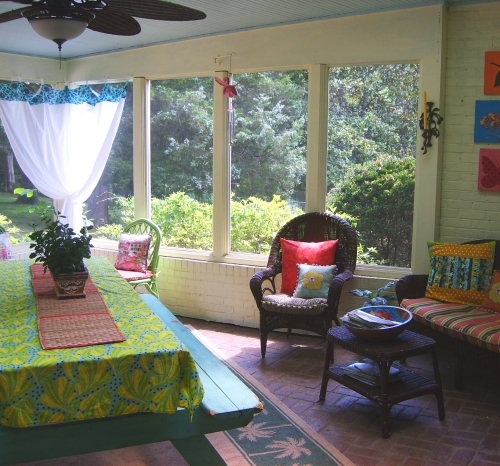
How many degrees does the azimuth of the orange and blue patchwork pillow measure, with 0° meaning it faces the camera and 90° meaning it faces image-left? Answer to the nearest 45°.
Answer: approximately 45°

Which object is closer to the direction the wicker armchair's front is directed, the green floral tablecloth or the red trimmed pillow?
the green floral tablecloth

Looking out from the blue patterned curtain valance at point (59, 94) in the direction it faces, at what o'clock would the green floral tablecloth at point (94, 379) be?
The green floral tablecloth is roughly at 12 o'clock from the blue patterned curtain valance.

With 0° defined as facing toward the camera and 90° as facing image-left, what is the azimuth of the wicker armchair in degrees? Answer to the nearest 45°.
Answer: approximately 45°

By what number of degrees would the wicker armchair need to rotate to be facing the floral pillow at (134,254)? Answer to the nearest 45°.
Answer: approximately 45° to its right

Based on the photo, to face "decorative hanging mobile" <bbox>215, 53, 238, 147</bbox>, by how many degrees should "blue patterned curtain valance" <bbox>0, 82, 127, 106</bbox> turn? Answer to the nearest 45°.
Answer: approximately 45° to its left

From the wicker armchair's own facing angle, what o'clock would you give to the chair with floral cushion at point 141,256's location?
The chair with floral cushion is roughly at 2 o'clock from the wicker armchair.

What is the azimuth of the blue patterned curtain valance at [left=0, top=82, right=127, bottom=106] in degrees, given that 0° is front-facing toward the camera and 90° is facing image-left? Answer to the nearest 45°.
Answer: approximately 0°

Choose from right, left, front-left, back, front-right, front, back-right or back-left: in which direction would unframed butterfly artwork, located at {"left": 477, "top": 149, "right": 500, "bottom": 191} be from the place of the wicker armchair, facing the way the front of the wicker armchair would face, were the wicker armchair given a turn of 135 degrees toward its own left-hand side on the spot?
front

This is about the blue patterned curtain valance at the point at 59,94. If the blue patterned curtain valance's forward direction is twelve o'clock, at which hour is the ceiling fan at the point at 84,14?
The ceiling fan is roughly at 12 o'clock from the blue patterned curtain valance.

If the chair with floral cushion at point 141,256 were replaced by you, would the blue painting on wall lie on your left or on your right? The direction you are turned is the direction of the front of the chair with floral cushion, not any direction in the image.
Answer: on your left

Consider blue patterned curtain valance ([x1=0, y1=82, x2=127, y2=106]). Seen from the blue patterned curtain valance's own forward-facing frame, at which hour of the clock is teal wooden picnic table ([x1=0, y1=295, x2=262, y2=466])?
The teal wooden picnic table is roughly at 12 o'clock from the blue patterned curtain valance.

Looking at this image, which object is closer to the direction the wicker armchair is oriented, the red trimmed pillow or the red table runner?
the red table runner
